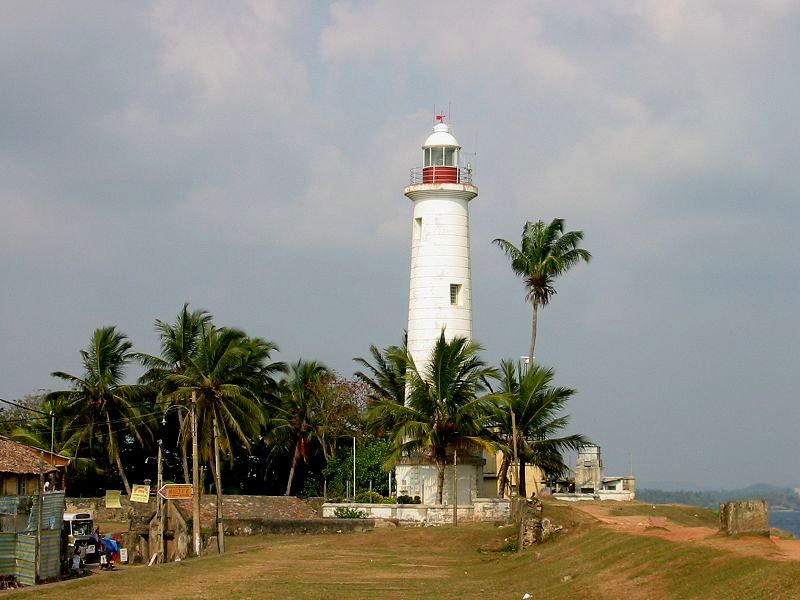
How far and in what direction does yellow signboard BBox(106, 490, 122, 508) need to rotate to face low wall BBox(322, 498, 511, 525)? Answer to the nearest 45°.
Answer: approximately 90° to its left

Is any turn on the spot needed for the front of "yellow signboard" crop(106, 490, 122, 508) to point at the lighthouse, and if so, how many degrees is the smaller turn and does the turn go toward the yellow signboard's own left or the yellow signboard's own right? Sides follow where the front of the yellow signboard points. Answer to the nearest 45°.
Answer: approximately 90° to the yellow signboard's own left

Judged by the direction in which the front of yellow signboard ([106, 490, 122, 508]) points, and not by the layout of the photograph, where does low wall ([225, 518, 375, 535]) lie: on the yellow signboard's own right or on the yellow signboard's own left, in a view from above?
on the yellow signboard's own left

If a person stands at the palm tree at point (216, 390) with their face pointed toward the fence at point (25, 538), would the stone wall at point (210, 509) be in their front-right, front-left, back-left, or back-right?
back-right

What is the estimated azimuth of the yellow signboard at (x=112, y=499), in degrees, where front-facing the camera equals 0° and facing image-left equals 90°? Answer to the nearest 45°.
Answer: approximately 0°

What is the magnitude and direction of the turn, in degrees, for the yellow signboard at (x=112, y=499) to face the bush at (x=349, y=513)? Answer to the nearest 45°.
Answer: approximately 90° to its left

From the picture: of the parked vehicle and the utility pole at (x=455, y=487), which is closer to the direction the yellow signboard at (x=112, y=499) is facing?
the parked vehicle

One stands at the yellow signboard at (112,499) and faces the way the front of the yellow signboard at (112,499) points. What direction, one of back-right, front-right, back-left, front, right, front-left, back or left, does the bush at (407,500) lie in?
left
